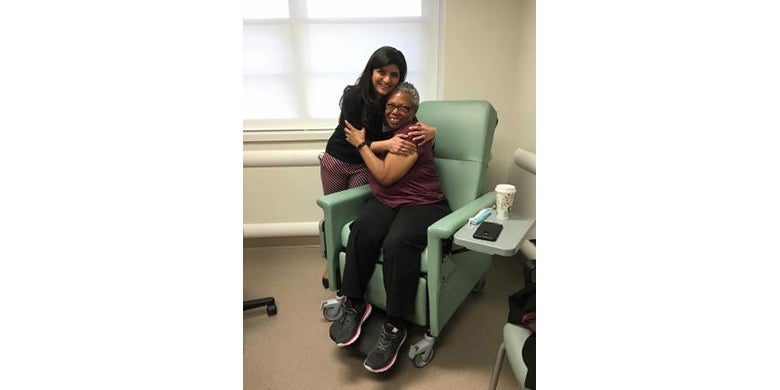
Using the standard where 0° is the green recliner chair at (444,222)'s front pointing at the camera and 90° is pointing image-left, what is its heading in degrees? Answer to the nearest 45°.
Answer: approximately 45°

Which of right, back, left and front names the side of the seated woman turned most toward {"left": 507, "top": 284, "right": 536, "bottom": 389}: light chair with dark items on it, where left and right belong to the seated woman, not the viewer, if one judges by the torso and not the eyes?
left

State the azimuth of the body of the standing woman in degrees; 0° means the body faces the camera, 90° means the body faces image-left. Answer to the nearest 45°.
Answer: approximately 315°

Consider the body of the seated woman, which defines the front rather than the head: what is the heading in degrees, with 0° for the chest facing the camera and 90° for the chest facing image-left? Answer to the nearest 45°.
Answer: approximately 45°

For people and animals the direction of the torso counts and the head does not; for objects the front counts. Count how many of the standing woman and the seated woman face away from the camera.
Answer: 0
